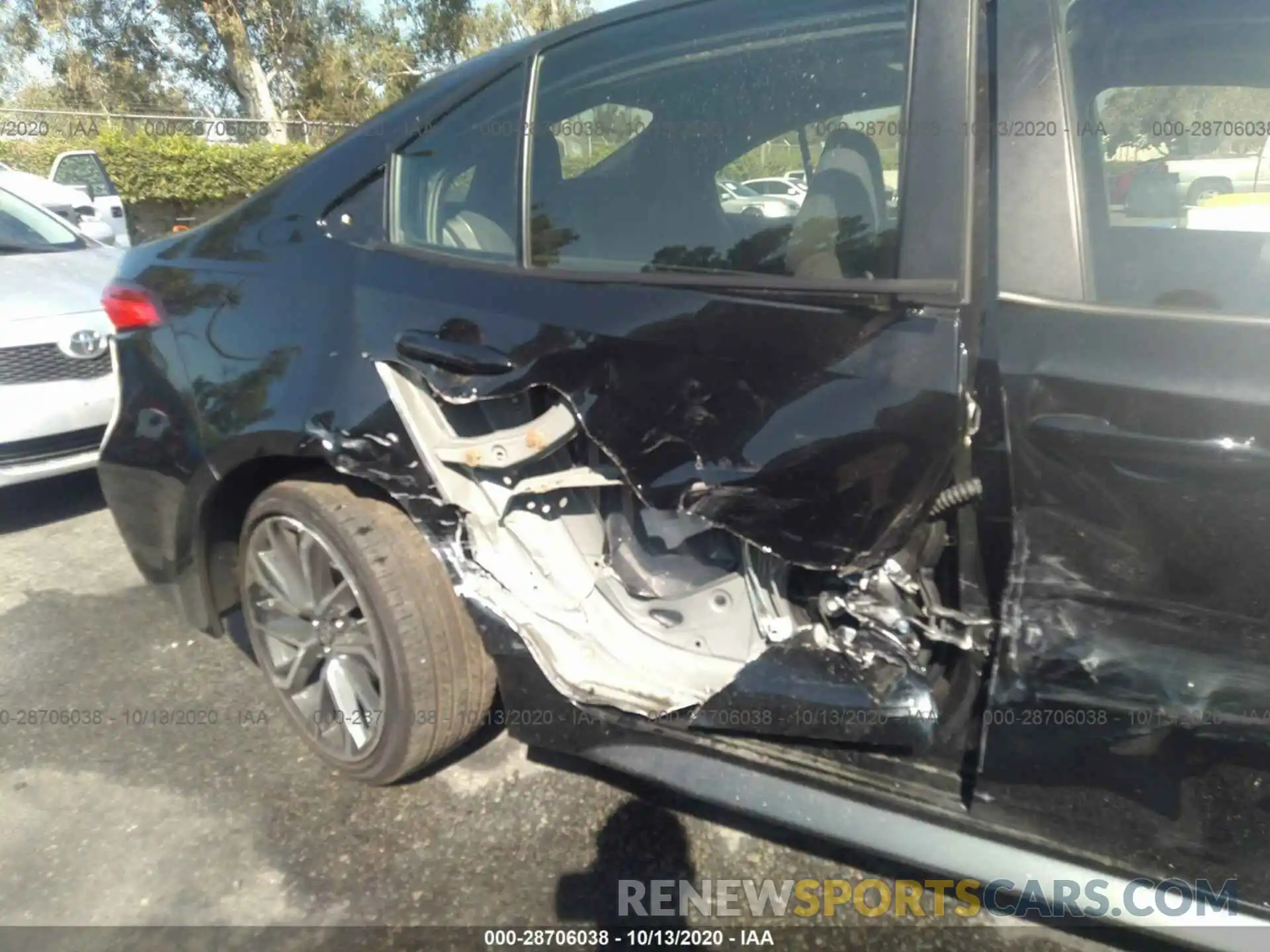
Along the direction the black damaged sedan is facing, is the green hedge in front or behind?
behind

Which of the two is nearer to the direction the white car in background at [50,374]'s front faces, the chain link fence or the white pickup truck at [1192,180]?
the white pickup truck

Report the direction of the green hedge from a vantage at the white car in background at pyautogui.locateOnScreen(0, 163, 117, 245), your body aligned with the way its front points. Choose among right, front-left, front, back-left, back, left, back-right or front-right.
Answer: back-left

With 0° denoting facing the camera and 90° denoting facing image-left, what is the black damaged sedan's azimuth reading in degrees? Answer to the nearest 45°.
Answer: approximately 315°

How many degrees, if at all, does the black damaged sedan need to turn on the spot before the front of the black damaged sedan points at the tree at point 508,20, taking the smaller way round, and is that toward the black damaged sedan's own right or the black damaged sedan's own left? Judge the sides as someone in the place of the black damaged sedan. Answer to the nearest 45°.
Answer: approximately 135° to the black damaged sedan's own left

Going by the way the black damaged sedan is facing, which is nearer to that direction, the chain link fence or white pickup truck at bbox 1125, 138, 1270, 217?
the white pickup truck

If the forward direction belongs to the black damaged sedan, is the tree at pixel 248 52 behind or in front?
behind

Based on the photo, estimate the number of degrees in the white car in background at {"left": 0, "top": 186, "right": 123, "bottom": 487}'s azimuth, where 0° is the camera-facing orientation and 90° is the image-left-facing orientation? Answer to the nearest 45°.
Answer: approximately 315°

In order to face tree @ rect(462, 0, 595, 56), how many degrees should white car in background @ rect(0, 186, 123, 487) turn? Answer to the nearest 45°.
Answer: approximately 90° to its left

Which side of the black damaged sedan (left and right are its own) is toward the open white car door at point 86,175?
back
